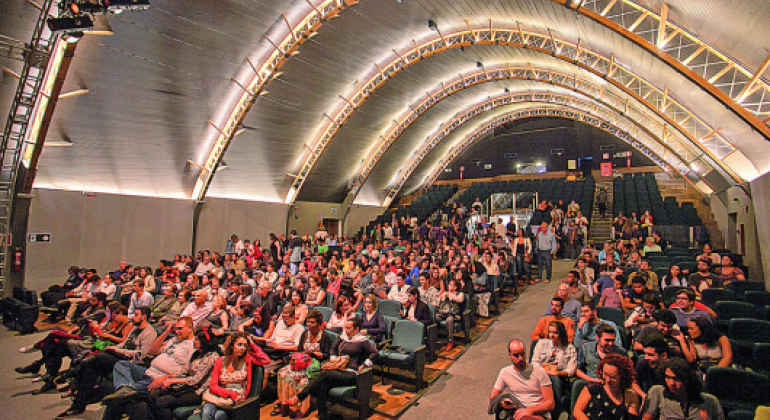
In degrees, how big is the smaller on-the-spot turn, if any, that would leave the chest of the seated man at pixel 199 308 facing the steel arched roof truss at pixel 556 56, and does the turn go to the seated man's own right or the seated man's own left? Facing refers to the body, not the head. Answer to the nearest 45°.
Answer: approximately 135° to the seated man's own left

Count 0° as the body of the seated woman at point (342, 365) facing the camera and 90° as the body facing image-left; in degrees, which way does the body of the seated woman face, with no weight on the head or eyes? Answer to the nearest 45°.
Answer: approximately 45°

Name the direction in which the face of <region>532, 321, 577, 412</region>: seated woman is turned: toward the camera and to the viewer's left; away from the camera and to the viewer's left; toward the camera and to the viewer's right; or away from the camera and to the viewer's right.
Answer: toward the camera and to the viewer's left

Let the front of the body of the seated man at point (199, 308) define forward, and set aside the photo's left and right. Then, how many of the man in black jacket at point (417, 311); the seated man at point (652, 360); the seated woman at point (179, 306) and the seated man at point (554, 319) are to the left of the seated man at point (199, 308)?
3

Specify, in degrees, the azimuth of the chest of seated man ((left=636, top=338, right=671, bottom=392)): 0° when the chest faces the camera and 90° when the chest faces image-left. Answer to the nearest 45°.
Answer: approximately 45°

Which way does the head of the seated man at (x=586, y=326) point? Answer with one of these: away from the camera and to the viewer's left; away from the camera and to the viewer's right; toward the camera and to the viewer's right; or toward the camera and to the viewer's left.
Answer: toward the camera and to the viewer's left

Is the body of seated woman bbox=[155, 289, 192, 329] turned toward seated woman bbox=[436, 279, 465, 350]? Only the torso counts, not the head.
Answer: no

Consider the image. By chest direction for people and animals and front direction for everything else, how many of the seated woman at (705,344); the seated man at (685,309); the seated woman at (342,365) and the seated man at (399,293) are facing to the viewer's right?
0

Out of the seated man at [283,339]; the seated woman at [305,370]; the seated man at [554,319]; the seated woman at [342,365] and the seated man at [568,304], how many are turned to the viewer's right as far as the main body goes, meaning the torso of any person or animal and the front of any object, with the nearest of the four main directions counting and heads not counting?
0

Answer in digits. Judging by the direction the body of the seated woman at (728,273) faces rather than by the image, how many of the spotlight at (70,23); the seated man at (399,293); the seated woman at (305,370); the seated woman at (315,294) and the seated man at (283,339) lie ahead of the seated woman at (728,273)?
5

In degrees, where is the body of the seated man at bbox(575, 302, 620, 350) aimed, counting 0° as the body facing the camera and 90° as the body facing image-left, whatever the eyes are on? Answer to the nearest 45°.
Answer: approximately 45°

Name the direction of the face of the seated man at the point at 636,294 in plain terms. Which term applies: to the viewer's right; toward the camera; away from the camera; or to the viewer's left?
toward the camera

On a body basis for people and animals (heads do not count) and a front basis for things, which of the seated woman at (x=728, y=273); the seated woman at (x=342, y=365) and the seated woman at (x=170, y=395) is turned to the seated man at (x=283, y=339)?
the seated woman at (x=728, y=273)

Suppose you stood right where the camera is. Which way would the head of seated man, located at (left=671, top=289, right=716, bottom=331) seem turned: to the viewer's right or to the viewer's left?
to the viewer's left

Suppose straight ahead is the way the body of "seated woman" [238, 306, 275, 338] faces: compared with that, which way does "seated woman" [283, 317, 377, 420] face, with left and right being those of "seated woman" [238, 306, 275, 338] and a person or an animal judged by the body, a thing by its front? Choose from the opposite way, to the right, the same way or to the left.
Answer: the same way

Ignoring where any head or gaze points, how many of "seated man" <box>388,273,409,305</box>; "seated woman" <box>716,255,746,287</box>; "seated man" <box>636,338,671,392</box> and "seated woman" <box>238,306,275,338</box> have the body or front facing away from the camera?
0

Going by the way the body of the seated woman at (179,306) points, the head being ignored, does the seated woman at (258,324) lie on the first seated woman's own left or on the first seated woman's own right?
on the first seated woman's own left

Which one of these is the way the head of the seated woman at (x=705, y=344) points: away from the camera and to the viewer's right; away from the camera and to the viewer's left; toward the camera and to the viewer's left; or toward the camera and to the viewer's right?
toward the camera and to the viewer's left

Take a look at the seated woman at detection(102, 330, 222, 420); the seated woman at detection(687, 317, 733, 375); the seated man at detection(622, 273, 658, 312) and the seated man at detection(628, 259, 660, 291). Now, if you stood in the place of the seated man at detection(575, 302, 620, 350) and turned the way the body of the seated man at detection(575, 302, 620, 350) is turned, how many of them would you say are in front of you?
1

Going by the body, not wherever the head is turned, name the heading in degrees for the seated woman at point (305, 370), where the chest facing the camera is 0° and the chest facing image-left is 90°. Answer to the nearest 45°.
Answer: approximately 45°
